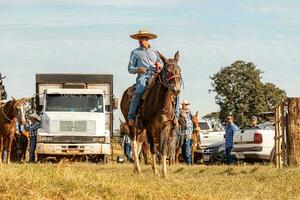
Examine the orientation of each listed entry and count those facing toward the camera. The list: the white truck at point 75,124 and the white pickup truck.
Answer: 1

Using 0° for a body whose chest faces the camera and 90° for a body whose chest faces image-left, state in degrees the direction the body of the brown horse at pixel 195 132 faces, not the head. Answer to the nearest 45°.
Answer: approximately 315°

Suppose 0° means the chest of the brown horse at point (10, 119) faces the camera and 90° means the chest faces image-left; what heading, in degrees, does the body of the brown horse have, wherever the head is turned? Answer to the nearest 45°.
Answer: approximately 315°

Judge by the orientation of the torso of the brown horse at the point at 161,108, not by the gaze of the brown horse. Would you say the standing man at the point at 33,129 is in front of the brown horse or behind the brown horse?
behind

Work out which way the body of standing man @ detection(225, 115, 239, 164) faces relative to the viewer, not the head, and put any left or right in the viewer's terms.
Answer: facing the viewer and to the left of the viewer

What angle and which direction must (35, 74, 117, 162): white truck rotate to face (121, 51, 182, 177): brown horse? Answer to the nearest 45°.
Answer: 0° — it already faces it

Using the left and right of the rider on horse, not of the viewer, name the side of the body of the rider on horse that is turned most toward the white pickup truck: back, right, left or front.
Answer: left

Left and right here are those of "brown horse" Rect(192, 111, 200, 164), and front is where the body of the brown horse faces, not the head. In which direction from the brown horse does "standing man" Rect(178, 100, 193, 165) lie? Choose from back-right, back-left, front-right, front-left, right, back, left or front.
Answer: front-right

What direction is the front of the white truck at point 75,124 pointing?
toward the camera
